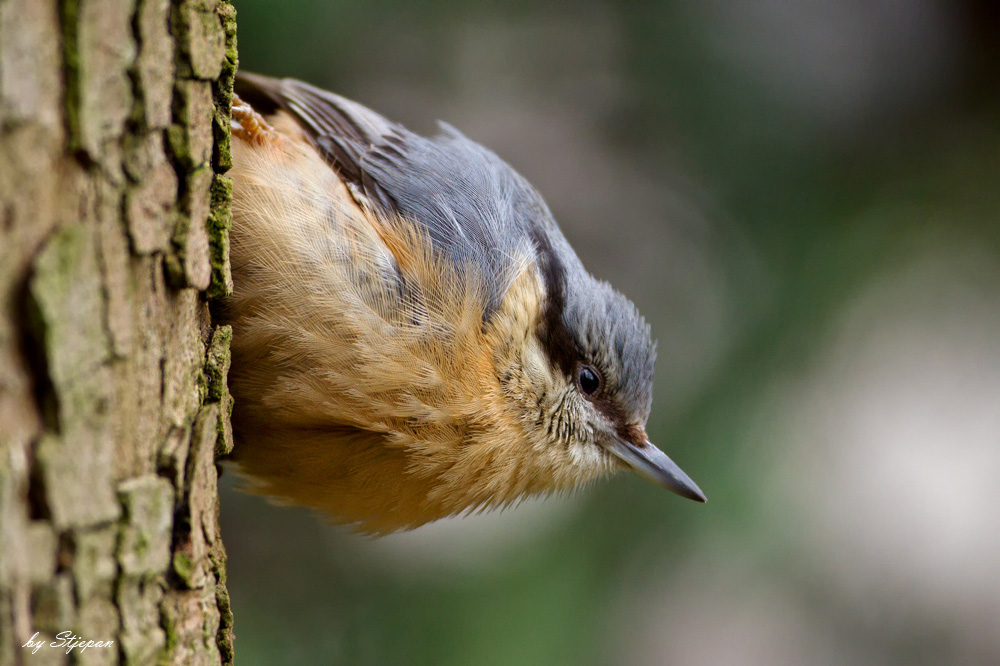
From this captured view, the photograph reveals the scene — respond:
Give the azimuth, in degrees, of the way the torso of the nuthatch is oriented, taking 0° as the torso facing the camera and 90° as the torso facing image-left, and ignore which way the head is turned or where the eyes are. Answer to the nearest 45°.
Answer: approximately 270°
